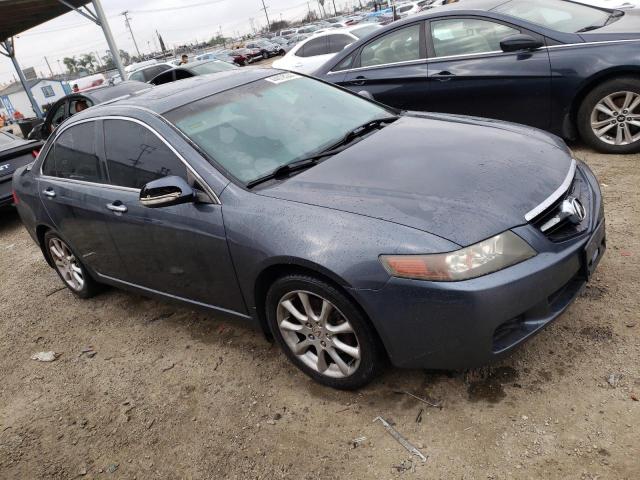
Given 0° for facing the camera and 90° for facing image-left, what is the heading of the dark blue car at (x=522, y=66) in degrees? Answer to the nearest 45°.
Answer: approximately 315°

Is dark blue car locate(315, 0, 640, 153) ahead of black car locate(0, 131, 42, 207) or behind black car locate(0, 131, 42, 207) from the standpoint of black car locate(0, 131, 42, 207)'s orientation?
behind

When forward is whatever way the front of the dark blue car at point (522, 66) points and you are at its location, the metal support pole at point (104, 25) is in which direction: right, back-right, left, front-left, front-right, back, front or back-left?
back

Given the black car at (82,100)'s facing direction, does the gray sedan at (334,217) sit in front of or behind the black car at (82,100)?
behind

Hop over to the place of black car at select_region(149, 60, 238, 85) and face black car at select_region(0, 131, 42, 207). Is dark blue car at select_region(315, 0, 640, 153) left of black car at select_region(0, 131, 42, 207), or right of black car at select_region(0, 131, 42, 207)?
left

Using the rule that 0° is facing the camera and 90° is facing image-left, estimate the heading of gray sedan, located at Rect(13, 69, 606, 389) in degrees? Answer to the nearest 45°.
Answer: approximately 315°

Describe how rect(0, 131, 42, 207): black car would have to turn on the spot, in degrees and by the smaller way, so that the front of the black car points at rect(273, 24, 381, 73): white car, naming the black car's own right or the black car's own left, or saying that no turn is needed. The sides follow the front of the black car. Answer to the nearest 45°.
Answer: approximately 45° to the black car's own right

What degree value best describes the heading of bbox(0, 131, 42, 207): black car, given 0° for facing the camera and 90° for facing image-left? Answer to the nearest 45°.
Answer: approximately 135°
